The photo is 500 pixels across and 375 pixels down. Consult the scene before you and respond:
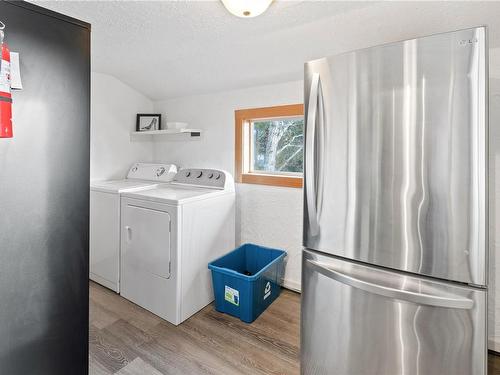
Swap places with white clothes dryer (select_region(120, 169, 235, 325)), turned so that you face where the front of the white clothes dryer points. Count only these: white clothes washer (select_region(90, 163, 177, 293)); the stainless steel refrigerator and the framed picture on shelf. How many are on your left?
1

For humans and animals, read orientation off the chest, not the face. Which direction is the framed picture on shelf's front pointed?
toward the camera

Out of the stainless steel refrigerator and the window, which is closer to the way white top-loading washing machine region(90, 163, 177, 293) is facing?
the stainless steel refrigerator

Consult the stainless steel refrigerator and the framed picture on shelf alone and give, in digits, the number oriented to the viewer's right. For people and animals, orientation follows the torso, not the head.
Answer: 0

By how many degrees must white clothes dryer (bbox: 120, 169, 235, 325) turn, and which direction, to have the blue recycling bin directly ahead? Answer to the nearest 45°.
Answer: approximately 135° to its left

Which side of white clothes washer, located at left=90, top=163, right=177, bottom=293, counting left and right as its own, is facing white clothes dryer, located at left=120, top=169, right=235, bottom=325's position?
left

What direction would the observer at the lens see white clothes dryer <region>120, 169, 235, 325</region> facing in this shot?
facing the viewer and to the left of the viewer

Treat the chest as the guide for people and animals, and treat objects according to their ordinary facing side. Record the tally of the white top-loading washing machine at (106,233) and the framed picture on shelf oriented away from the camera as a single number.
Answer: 0
